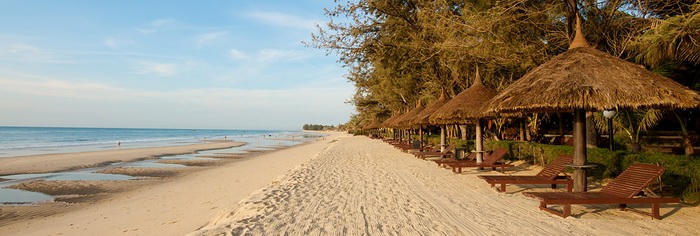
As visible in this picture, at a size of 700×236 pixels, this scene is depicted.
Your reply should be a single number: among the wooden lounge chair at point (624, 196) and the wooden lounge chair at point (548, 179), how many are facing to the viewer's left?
2

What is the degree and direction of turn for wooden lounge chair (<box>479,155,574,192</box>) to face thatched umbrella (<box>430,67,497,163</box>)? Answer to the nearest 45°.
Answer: approximately 45° to its right

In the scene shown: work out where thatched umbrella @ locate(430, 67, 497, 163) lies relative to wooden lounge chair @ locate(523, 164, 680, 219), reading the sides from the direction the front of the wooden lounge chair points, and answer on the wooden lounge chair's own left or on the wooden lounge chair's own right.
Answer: on the wooden lounge chair's own right

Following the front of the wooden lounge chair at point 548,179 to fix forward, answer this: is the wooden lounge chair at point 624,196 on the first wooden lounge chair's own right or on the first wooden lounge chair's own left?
on the first wooden lounge chair's own left

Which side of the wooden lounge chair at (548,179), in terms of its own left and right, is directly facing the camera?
left

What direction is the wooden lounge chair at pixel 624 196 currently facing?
to the viewer's left
